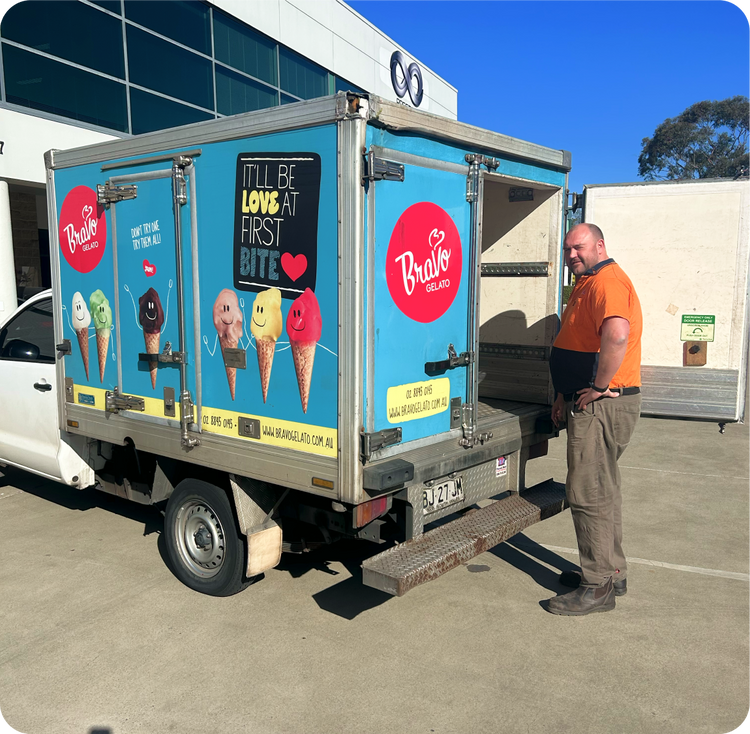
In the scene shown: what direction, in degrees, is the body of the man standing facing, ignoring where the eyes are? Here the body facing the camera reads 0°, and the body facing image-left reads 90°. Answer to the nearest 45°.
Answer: approximately 90°

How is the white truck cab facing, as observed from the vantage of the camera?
facing away from the viewer and to the left of the viewer

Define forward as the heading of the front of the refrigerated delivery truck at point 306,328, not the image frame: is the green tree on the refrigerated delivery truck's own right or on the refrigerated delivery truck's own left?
on the refrigerated delivery truck's own right

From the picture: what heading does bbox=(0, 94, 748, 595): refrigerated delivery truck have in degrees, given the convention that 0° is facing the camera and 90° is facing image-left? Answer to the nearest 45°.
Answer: approximately 135°
